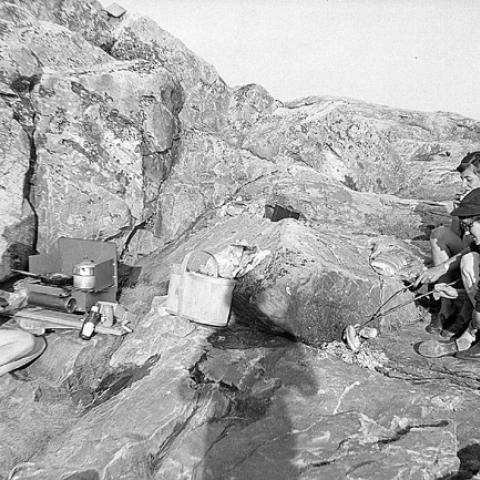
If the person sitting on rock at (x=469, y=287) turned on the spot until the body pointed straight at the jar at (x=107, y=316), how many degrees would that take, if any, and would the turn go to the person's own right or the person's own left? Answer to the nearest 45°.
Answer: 0° — they already face it

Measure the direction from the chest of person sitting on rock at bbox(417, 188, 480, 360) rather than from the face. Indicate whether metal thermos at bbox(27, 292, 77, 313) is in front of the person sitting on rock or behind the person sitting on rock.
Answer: in front

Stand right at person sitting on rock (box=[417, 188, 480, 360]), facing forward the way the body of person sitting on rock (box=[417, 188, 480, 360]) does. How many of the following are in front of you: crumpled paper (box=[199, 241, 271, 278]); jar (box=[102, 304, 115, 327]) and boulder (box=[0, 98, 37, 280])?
3

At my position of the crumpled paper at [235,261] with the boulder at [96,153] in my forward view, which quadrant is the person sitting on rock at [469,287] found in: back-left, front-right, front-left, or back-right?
back-right

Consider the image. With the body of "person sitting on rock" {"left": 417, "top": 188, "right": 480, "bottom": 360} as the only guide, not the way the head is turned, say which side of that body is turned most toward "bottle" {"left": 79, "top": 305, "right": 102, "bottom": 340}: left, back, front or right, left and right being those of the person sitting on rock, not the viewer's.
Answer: front

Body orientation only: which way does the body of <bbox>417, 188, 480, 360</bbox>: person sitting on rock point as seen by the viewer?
to the viewer's left

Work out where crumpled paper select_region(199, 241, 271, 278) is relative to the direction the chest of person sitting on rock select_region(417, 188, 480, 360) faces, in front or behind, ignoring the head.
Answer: in front

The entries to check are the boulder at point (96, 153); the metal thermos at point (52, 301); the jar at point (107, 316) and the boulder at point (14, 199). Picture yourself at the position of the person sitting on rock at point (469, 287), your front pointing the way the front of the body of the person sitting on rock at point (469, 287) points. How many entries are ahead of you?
4

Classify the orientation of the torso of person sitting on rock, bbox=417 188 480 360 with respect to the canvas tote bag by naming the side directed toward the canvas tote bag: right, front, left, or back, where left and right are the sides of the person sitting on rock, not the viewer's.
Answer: front

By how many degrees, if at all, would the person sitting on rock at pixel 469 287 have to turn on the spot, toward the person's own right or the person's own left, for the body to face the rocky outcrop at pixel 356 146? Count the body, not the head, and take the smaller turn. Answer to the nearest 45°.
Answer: approximately 45° to the person's own right

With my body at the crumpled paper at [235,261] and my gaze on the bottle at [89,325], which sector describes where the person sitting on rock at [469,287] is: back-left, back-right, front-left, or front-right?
back-left

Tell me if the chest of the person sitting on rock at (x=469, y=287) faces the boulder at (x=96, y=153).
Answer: yes
